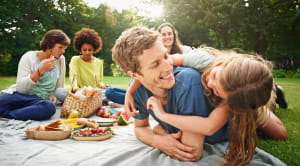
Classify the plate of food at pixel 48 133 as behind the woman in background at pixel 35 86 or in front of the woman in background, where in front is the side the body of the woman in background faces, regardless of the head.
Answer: in front

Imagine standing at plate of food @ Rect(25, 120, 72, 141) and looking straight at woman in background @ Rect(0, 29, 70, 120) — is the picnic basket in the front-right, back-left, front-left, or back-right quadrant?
front-right

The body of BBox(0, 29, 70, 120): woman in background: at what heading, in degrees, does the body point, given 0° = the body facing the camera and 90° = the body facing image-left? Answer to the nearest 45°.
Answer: approximately 315°

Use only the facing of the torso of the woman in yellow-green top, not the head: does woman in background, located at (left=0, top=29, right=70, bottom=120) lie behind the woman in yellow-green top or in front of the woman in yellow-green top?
in front

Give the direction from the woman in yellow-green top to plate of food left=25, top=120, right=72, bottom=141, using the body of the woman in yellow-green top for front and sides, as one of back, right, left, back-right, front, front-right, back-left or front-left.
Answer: front

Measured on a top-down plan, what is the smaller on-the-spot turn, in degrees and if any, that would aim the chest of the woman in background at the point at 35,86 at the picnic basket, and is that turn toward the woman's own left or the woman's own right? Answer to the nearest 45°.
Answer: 0° — they already face it

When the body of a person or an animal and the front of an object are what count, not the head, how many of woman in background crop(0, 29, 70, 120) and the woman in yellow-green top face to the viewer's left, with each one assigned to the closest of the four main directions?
0

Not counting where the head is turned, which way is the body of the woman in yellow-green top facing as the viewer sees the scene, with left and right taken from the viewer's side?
facing the viewer

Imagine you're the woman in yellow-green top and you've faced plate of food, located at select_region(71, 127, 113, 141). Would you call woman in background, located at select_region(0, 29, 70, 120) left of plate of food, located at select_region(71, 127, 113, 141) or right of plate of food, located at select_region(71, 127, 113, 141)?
right

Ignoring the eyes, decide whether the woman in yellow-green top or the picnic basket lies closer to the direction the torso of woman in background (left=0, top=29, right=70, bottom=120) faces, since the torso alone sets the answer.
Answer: the picnic basket

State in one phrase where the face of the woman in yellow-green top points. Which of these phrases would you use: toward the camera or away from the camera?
toward the camera

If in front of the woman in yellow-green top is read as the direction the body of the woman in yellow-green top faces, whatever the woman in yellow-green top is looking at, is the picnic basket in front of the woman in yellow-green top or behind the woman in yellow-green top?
in front

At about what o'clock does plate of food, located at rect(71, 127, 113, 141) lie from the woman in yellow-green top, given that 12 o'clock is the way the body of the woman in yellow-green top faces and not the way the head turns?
The plate of food is roughly at 12 o'clock from the woman in yellow-green top.
